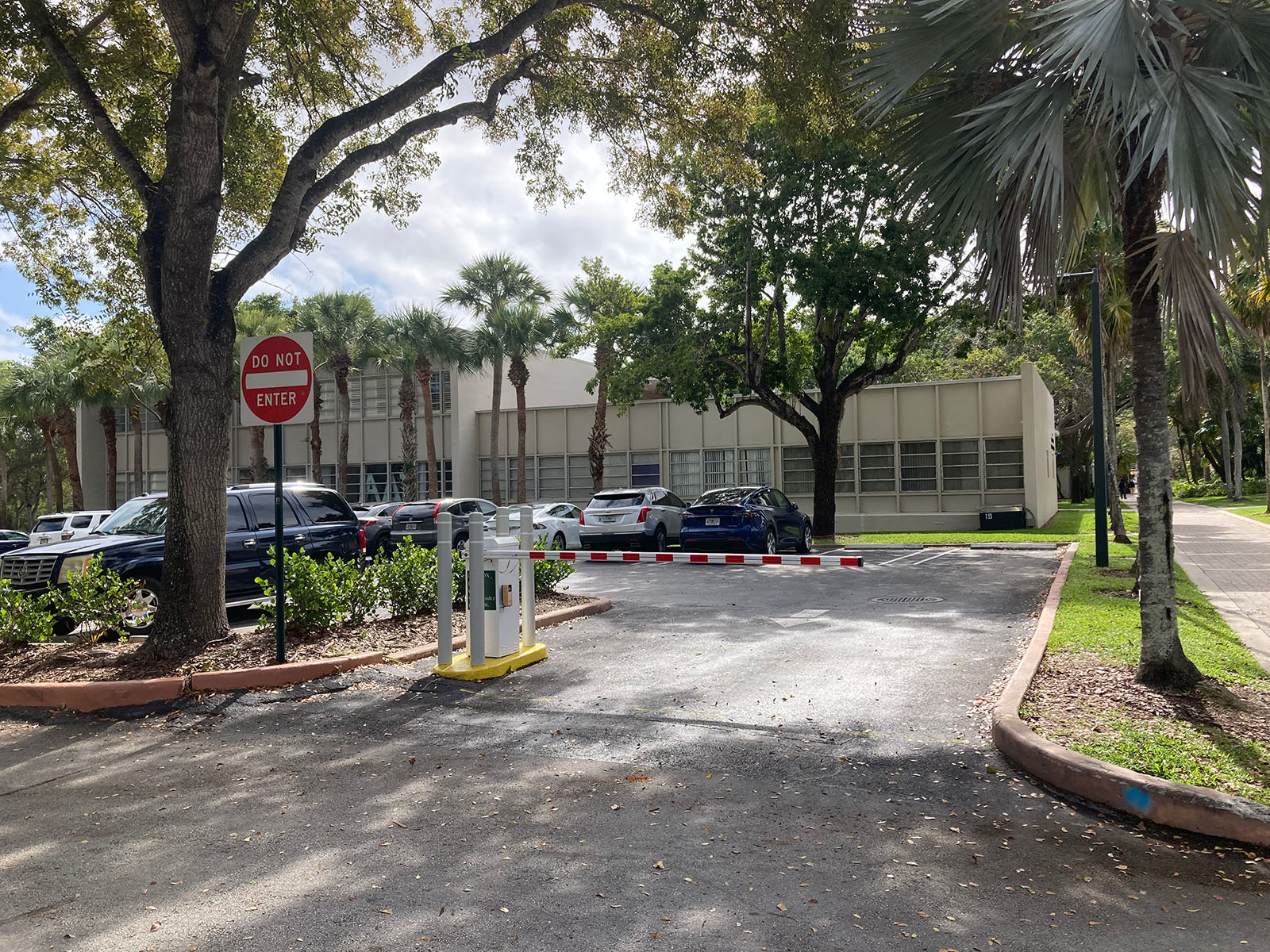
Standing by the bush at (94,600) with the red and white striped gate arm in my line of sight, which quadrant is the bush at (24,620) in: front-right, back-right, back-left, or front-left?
back-right

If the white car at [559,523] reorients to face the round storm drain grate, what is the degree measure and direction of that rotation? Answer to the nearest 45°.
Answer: approximately 135° to its right

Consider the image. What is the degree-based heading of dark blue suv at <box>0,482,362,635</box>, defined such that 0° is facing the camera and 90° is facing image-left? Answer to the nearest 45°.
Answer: approximately 45°

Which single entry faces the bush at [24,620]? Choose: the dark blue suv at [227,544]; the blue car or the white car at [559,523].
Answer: the dark blue suv

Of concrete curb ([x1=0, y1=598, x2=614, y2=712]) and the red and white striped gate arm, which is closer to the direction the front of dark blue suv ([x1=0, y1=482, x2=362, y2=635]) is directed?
the concrete curb

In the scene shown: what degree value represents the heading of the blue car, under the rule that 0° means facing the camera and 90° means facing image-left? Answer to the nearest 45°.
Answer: approximately 225°

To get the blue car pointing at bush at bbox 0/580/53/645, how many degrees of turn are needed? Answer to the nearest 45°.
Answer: approximately 180°

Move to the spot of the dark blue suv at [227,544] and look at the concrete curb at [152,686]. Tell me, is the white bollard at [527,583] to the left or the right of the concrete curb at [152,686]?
left

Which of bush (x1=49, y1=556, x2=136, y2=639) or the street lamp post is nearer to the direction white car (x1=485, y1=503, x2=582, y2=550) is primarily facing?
the street lamp post

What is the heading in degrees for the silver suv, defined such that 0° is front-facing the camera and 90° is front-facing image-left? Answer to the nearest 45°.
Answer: approximately 225°
